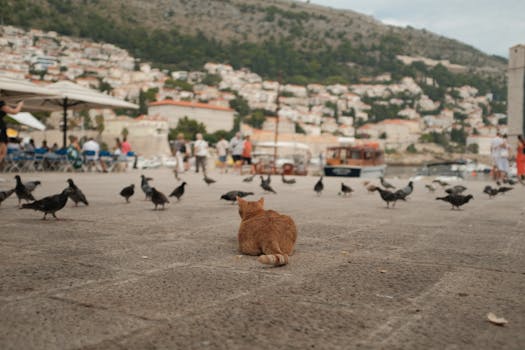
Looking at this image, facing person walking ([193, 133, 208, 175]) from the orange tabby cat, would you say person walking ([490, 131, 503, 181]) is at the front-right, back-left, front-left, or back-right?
front-right

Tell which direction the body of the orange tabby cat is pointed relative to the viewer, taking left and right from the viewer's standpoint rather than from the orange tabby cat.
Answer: facing away from the viewer and to the left of the viewer

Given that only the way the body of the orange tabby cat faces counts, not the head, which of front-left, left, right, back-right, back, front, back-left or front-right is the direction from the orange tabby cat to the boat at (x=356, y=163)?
front-right
